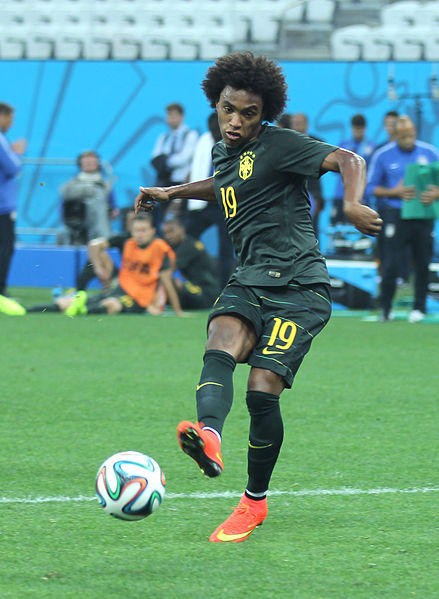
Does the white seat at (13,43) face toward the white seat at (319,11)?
no

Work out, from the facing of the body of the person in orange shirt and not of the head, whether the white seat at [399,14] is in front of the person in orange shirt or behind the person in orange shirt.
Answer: behind

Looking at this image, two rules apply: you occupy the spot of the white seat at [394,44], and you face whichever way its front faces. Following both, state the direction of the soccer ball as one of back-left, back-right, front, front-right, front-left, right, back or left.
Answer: front

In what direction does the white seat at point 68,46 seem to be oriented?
toward the camera

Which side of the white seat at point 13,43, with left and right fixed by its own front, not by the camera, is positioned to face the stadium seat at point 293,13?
left

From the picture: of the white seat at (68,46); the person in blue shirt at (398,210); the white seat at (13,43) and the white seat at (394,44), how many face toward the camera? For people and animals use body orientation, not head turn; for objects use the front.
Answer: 4

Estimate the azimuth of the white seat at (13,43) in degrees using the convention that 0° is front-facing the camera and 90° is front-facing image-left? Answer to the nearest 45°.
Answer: approximately 0°

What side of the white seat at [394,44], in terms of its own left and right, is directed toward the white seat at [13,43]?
right

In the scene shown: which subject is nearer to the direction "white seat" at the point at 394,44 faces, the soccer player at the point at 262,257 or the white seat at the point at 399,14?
the soccer player

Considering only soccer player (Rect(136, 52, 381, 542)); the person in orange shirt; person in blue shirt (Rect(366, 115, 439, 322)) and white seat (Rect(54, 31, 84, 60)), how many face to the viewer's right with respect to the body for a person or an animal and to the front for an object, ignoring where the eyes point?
0

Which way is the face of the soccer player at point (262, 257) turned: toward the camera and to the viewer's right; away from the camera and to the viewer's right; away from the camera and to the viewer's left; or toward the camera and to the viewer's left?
toward the camera and to the viewer's left

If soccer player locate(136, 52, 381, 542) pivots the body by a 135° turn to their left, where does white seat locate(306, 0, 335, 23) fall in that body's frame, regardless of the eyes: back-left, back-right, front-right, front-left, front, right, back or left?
left

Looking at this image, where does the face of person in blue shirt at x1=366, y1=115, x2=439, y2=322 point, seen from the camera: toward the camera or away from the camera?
toward the camera

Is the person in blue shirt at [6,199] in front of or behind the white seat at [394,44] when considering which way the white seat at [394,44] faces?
in front

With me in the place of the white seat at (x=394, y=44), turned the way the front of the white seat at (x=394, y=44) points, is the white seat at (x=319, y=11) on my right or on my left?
on my right

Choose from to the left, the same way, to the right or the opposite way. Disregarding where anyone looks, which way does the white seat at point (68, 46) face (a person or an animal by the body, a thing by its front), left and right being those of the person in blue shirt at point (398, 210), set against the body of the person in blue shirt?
the same way

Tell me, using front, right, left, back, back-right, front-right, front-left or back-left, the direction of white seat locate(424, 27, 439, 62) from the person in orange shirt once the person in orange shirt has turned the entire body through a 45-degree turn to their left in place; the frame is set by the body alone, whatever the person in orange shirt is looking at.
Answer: back-left

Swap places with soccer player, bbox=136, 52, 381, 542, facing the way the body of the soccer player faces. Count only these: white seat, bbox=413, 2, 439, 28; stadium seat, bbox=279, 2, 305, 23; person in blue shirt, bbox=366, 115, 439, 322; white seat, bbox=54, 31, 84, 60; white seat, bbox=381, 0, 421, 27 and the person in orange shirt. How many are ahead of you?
0

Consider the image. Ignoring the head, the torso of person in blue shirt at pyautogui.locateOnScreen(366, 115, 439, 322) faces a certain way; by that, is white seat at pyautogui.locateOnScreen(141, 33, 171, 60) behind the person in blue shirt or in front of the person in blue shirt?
behind

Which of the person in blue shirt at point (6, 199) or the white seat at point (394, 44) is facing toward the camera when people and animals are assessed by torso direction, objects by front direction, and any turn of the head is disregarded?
the white seat
